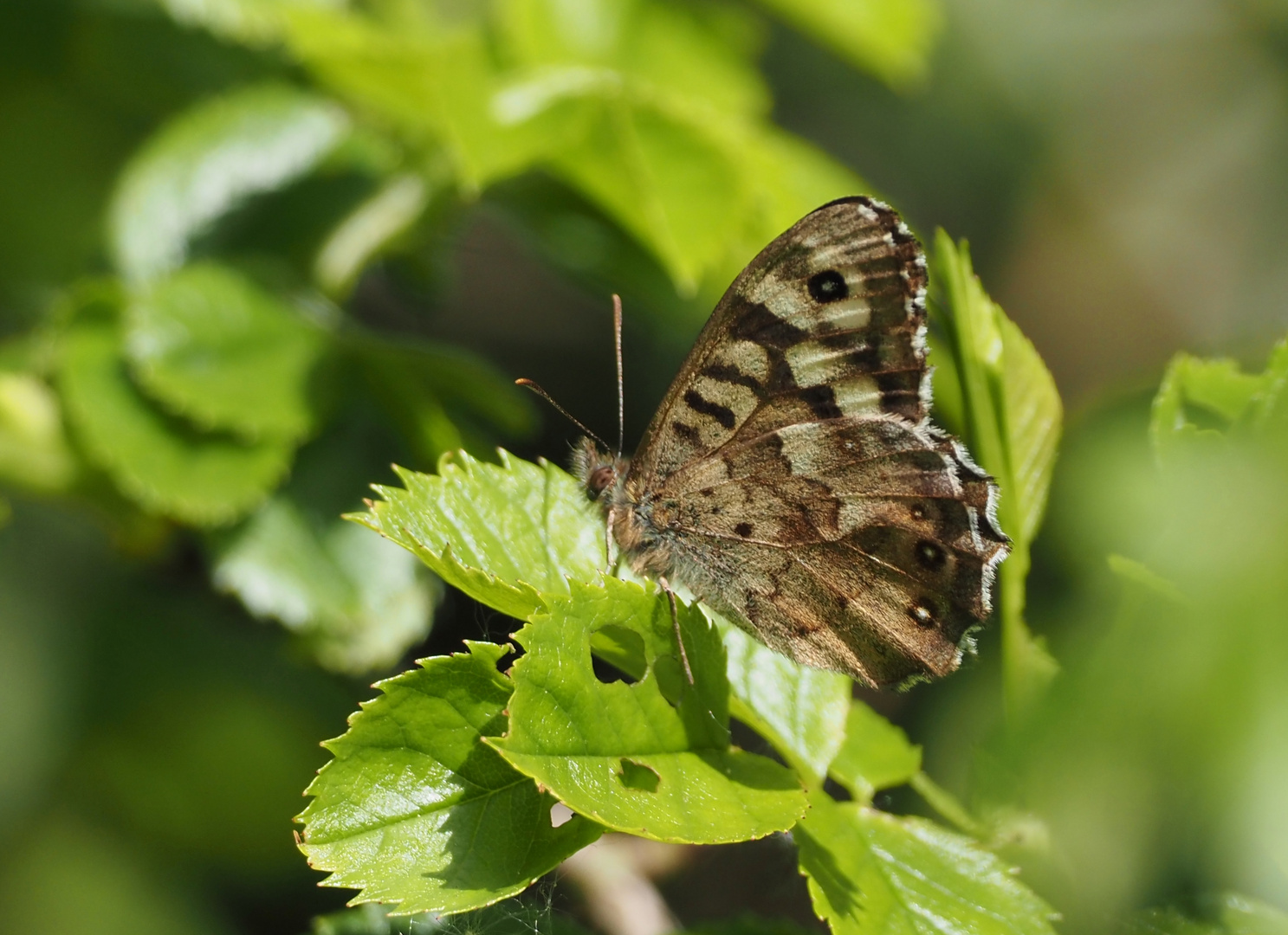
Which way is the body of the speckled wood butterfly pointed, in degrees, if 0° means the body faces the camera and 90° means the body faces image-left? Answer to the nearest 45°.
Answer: approximately 90°
